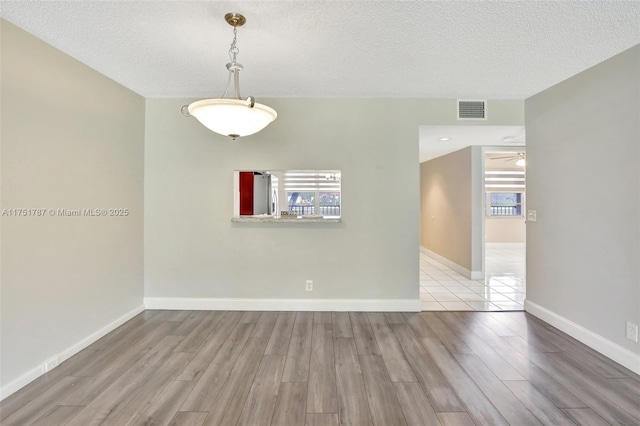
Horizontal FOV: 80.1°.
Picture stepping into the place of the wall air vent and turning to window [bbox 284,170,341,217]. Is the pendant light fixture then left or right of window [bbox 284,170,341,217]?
left

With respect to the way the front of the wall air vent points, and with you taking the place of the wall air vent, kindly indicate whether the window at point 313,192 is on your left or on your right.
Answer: on your right

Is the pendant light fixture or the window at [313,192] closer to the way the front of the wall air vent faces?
the pendant light fixture

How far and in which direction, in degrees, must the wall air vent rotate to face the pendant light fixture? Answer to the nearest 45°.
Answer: approximately 45° to its right

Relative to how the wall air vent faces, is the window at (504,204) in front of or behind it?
behind

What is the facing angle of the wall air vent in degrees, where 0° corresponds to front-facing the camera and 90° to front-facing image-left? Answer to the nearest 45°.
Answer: approximately 0°

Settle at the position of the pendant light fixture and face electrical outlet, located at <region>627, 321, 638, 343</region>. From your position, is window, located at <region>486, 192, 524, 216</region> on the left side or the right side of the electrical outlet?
left
